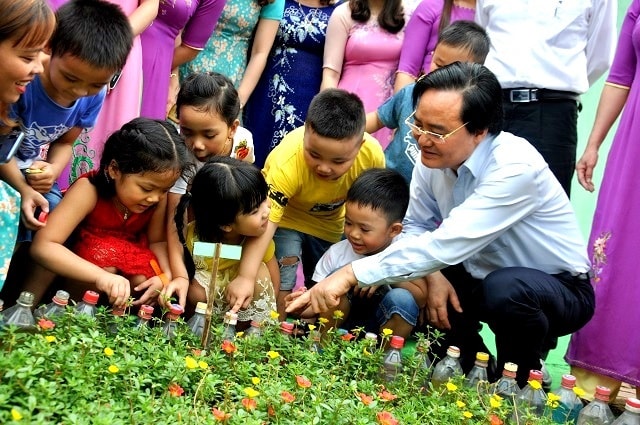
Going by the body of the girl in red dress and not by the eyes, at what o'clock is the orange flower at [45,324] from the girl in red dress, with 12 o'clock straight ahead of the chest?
The orange flower is roughly at 2 o'clock from the girl in red dress.

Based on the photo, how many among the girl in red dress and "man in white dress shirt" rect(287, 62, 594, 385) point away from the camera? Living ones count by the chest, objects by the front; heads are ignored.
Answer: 0

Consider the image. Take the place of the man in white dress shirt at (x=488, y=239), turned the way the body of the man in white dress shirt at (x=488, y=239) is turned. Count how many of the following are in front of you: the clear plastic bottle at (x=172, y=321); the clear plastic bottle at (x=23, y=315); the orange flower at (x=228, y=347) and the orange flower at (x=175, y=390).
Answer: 4

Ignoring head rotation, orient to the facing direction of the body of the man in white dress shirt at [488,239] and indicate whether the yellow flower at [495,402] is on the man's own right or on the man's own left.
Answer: on the man's own left

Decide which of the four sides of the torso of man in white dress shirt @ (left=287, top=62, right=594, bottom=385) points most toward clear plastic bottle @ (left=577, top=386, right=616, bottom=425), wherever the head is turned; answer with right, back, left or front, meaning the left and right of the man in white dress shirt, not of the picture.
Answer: left

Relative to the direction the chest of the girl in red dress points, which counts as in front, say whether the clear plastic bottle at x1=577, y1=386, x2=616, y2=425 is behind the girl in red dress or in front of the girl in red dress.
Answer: in front

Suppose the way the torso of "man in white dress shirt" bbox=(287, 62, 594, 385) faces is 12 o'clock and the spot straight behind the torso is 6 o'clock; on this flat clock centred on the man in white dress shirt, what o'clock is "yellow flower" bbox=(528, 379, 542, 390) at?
The yellow flower is roughly at 10 o'clock from the man in white dress shirt.

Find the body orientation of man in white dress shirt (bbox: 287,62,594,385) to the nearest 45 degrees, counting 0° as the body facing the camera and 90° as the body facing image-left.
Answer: approximately 45°

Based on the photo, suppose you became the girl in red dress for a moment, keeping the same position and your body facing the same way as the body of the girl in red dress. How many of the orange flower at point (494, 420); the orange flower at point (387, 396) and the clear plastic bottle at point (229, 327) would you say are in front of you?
3

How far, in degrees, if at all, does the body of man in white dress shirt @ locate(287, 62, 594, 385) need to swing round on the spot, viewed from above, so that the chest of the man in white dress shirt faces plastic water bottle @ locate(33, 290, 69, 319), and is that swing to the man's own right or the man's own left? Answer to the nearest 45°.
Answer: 0° — they already face it

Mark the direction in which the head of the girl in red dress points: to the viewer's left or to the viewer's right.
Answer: to the viewer's right
